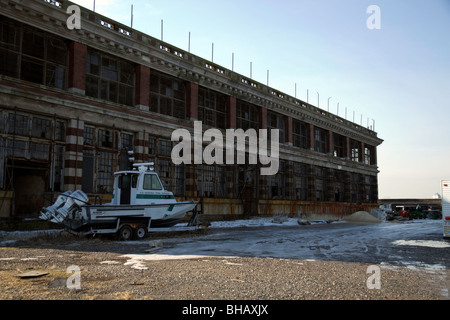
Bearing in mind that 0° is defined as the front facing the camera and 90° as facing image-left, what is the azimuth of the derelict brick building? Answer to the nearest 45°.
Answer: approximately 315°

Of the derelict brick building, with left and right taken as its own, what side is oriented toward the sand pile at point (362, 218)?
left

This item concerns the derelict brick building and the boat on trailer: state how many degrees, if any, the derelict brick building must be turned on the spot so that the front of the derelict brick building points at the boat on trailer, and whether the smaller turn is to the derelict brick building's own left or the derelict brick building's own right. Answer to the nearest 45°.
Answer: approximately 45° to the derelict brick building's own right
